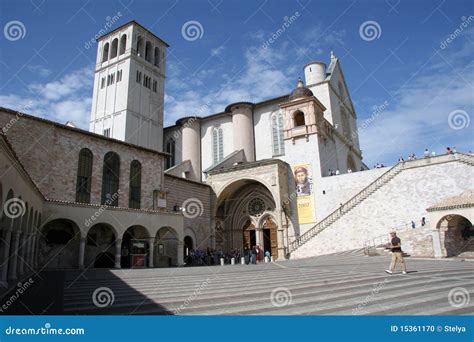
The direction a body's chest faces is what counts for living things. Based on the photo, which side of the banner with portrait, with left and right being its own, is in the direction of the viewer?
front
